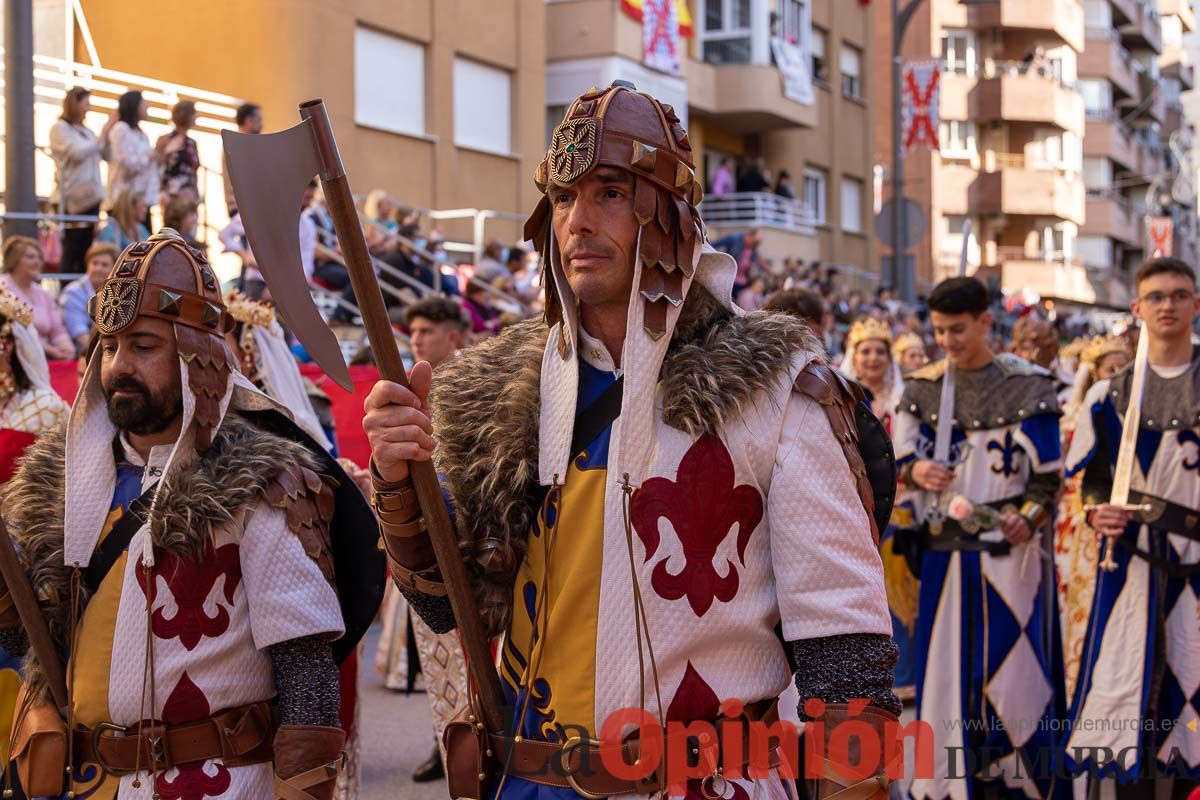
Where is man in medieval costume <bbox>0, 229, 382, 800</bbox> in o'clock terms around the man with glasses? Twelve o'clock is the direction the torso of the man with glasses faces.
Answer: The man in medieval costume is roughly at 1 o'clock from the man with glasses.

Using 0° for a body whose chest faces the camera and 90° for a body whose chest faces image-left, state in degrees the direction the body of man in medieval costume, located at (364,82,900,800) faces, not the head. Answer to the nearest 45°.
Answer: approximately 45°

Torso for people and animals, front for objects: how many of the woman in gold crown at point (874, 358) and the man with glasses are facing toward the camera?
2

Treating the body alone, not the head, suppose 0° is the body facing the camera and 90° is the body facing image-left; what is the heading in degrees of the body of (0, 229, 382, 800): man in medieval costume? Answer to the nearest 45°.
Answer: approximately 45°

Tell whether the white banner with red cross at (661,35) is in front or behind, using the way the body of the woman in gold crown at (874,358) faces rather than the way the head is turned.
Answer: behind

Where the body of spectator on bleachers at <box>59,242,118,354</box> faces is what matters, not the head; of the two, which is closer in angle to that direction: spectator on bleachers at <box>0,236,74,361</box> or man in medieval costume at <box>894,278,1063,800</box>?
the man in medieval costume

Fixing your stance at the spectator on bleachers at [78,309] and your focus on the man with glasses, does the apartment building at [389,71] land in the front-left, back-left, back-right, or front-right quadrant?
back-left

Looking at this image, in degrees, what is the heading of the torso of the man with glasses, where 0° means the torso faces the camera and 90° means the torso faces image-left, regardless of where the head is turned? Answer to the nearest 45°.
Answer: approximately 0°

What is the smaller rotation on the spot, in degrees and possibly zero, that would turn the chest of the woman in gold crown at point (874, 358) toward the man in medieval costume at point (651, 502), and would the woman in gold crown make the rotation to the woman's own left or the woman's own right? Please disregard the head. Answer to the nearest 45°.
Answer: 0° — they already face them

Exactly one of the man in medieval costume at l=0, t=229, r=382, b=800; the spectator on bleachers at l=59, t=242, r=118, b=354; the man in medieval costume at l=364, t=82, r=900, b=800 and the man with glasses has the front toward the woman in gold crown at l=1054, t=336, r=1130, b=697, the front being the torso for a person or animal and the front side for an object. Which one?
the spectator on bleachers

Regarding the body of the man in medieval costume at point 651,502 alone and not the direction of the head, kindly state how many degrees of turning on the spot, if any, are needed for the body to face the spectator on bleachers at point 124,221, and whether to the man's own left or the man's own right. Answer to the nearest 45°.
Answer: approximately 90° to the man's own right

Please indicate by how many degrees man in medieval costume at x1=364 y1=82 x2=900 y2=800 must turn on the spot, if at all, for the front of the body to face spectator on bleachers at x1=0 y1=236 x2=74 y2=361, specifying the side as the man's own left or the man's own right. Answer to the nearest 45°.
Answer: approximately 90° to the man's own right
